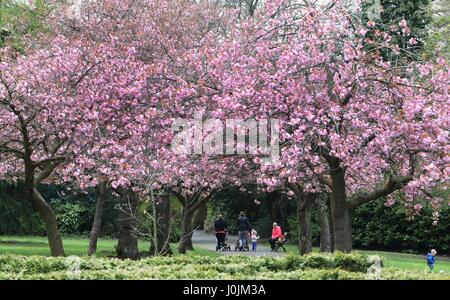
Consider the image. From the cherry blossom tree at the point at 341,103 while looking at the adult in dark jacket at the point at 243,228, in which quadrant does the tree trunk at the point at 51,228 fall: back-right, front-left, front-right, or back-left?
front-left

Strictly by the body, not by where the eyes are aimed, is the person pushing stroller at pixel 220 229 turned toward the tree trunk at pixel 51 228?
no

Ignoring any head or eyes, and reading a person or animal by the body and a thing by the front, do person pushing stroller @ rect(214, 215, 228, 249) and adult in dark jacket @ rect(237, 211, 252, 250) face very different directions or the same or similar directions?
same or similar directions
